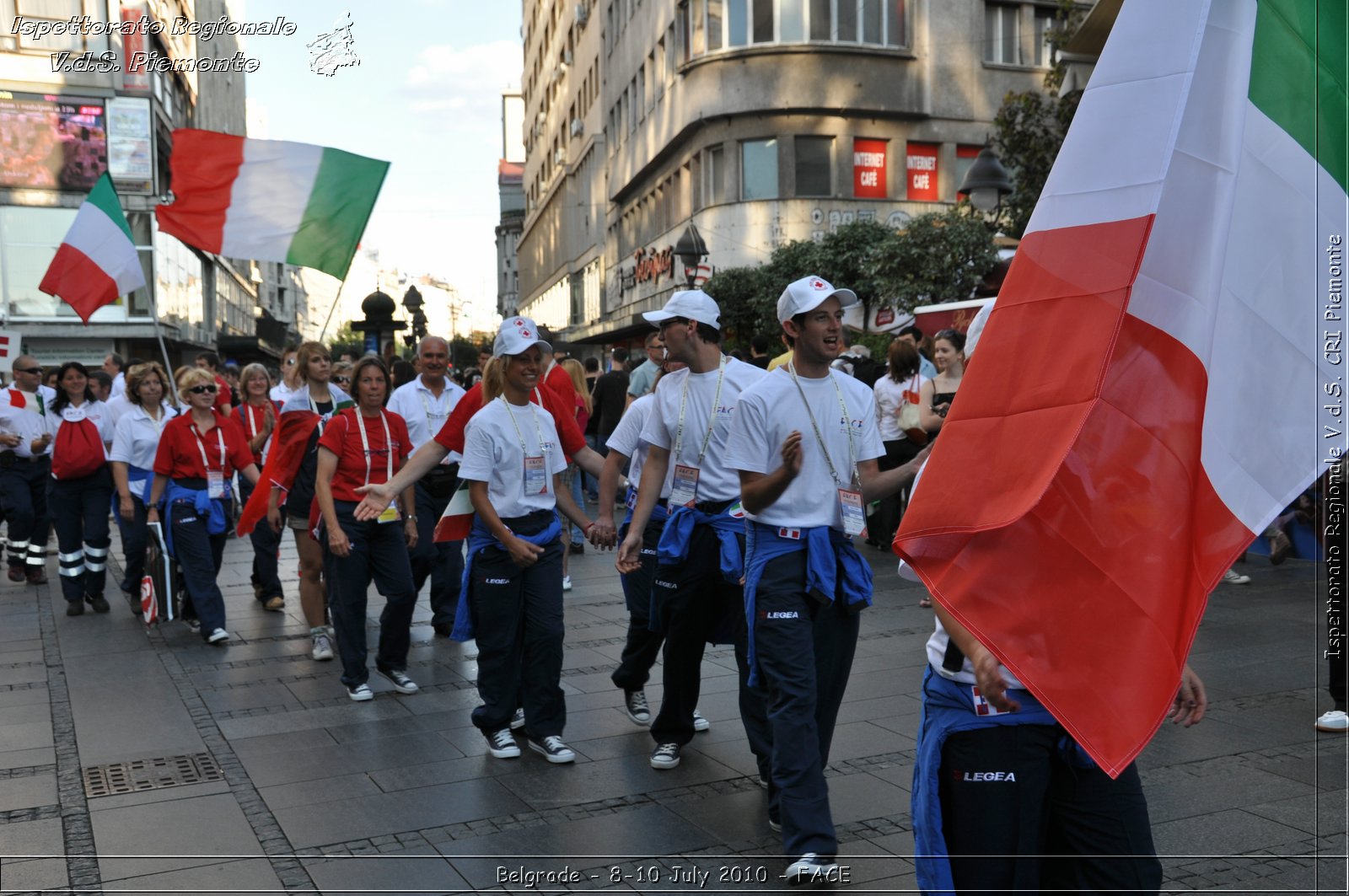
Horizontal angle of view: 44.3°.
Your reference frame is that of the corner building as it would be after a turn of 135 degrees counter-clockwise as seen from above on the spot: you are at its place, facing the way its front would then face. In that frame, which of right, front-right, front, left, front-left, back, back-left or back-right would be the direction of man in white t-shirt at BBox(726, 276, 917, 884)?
right

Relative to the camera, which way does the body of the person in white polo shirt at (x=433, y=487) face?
toward the camera

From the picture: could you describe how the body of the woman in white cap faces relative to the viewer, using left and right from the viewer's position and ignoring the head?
facing the viewer and to the right of the viewer

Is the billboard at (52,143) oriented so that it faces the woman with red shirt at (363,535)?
yes

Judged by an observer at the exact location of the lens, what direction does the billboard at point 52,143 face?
facing the viewer

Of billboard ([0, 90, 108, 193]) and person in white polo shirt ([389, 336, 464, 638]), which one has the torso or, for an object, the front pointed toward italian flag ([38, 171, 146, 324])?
the billboard

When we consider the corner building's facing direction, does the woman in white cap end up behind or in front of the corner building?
in front

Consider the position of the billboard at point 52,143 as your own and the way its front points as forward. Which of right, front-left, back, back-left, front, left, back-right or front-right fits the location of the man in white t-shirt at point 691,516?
front

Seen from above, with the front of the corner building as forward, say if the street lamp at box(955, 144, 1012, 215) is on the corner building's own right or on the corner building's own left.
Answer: on the corner building's own left
